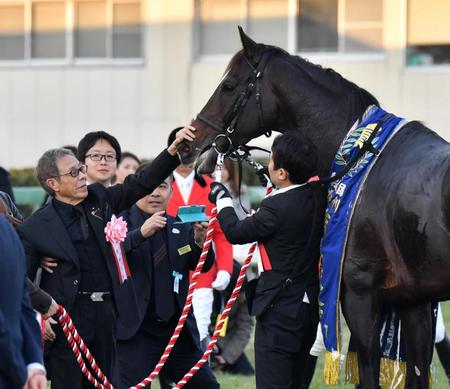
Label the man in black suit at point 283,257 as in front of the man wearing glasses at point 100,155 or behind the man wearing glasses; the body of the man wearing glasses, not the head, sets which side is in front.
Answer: in front

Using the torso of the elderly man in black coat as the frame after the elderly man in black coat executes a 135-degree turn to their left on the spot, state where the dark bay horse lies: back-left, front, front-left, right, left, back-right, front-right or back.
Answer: right

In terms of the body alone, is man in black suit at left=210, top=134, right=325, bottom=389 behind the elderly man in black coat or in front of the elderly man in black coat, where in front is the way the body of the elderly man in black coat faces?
in front

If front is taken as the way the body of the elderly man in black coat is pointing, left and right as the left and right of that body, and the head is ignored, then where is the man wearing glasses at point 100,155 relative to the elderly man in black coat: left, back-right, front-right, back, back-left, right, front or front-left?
back-left

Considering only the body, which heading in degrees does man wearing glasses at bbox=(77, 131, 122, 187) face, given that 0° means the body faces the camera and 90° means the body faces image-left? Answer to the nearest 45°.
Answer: approximately 0°

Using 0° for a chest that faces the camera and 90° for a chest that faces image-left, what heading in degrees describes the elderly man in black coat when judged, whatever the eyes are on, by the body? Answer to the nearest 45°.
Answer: approximately 315°

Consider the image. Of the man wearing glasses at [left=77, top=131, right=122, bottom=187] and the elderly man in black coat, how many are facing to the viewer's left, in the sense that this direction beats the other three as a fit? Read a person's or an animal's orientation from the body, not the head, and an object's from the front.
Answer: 0

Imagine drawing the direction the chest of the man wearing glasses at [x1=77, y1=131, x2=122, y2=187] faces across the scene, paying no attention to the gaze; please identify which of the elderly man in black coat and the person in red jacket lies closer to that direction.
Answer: the elderly man in black coat

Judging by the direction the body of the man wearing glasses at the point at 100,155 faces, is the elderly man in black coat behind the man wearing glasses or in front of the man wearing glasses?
in front
